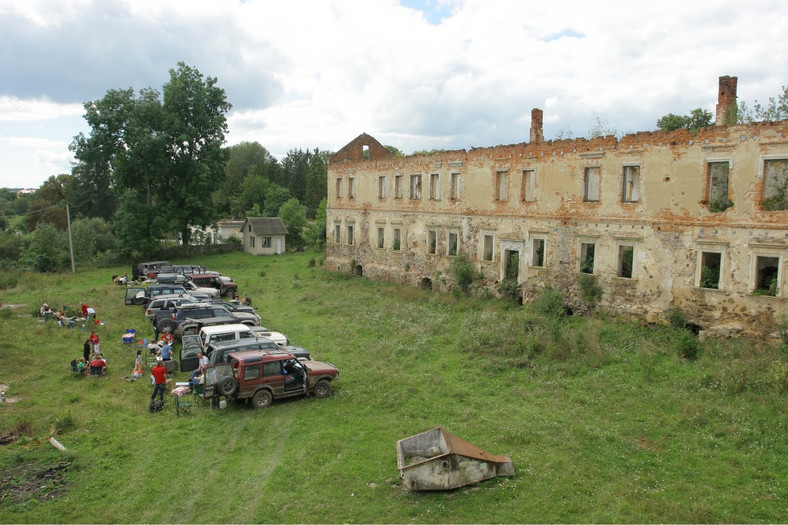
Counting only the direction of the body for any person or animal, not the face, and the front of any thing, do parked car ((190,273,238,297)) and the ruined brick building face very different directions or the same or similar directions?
very different directions

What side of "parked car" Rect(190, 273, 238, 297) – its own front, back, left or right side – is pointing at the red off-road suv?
right

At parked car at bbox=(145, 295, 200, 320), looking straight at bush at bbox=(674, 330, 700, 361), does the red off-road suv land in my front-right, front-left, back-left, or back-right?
front-right

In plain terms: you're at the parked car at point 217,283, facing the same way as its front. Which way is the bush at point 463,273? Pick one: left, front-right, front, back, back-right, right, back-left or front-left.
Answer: front-right

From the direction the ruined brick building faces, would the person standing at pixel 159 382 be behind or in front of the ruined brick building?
in front

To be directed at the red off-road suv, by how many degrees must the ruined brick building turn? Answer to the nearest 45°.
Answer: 0° — it already faces it

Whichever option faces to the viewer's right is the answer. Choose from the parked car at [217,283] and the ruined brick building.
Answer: the parked car

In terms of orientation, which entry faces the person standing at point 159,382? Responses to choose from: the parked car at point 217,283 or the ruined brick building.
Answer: the ruined brick building

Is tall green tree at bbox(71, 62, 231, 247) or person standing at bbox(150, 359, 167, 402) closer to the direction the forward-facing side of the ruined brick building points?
the person standing

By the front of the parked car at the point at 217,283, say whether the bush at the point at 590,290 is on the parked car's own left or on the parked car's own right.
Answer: on the parked car's own right

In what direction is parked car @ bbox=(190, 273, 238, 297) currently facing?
to the viewer's right

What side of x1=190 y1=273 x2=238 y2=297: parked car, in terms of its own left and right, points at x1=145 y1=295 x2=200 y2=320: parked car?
right

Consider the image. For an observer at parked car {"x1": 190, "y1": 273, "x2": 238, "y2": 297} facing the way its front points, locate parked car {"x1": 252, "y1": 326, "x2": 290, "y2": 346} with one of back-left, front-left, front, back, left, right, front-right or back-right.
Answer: right

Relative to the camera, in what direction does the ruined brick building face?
facing the viewer and to the left of the viewer

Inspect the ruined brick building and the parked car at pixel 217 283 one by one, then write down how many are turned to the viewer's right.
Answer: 1
